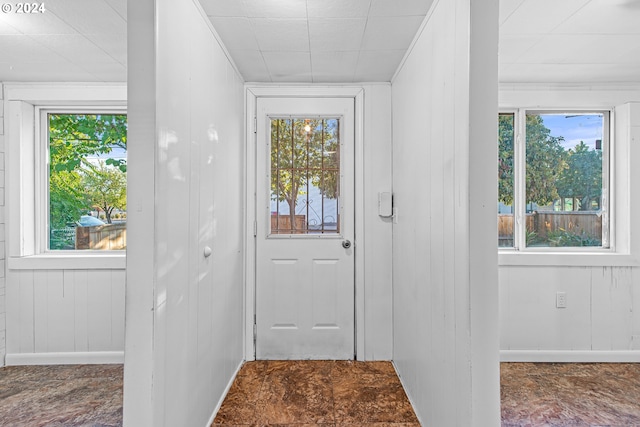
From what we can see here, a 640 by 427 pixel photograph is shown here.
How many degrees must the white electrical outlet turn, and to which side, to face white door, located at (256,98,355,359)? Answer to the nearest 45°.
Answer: approximately 45° to its right

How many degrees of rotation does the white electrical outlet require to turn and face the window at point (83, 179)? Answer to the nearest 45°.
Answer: approximately 45° to its right

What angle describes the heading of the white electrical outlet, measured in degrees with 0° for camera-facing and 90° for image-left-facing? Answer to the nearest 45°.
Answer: approximately 0°

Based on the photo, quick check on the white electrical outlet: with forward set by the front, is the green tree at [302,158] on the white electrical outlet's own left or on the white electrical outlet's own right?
on the white electrical outlet's own right
